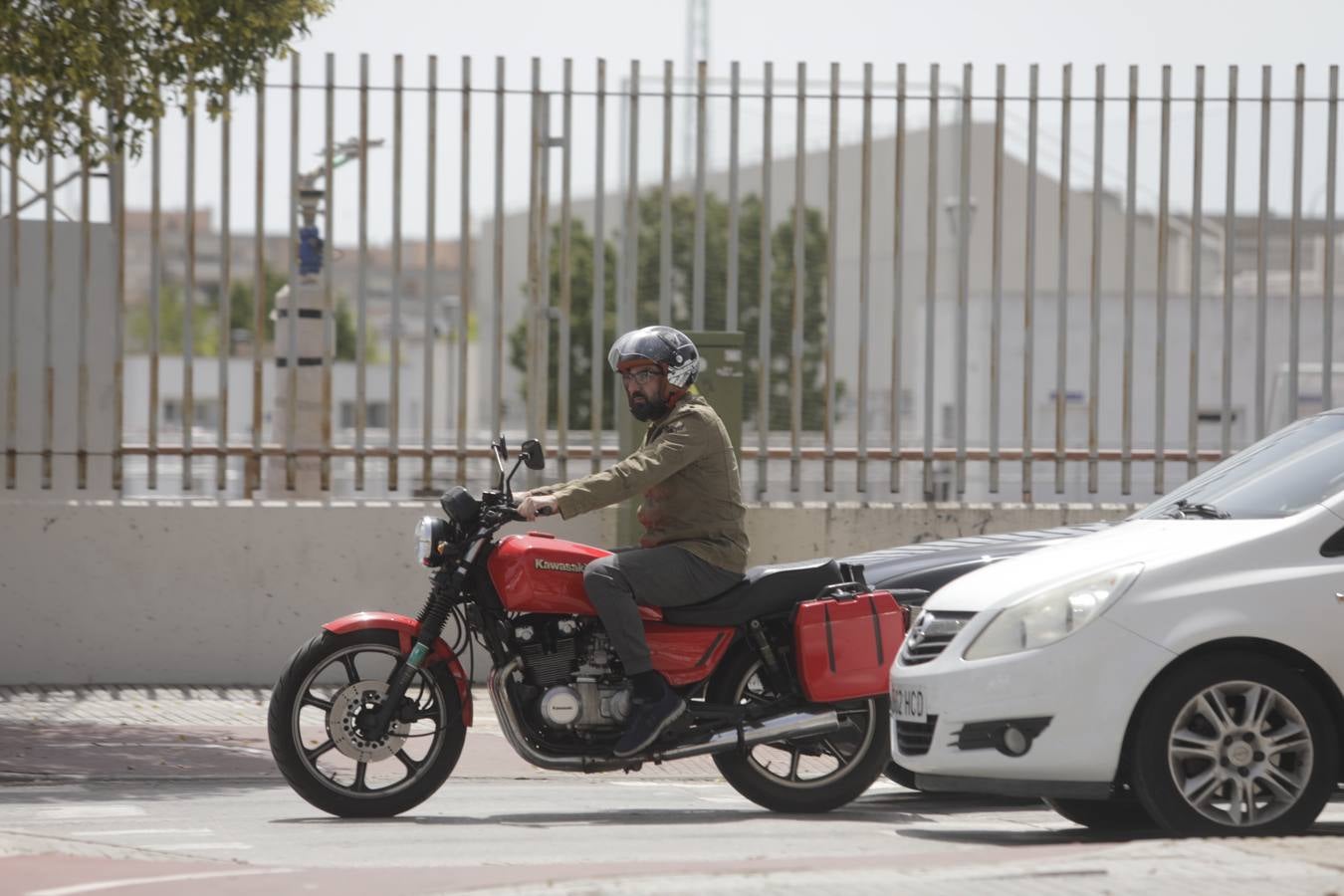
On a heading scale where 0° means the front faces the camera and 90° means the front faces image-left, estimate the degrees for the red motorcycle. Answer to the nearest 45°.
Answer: approximately 90°

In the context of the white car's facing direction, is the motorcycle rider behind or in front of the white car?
in front

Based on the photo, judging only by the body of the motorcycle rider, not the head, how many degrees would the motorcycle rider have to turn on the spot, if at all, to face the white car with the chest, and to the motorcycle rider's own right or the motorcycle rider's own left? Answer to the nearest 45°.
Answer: approximately 135° to the motorcycle rider's own left

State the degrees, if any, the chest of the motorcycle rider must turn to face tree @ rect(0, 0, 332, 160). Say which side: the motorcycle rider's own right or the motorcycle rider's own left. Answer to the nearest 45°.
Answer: approximately 45° to the motorcycle rider's own right

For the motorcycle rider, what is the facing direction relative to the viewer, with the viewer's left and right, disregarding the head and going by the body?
facing to the left of the viewer

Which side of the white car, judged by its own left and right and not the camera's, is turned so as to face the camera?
left

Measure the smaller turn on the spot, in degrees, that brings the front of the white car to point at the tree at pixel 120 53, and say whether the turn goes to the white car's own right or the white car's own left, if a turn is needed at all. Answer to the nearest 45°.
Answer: approximately 45° to the white car's own right

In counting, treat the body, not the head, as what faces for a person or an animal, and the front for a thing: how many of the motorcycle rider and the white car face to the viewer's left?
2

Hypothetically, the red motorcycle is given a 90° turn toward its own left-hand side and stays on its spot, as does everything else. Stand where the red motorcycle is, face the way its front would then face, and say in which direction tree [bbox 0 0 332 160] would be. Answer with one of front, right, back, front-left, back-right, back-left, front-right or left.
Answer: back-right
